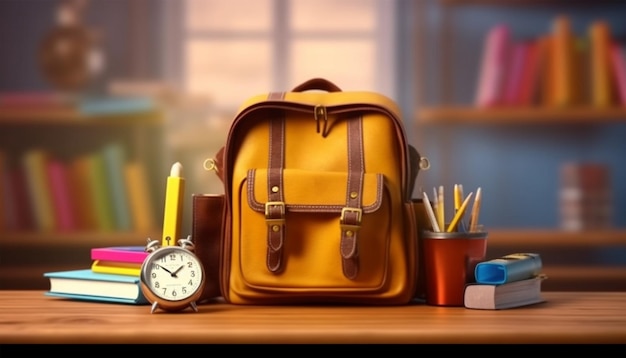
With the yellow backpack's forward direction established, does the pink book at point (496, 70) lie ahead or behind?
behind

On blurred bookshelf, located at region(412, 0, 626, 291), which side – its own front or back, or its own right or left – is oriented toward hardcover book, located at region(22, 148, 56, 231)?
right
